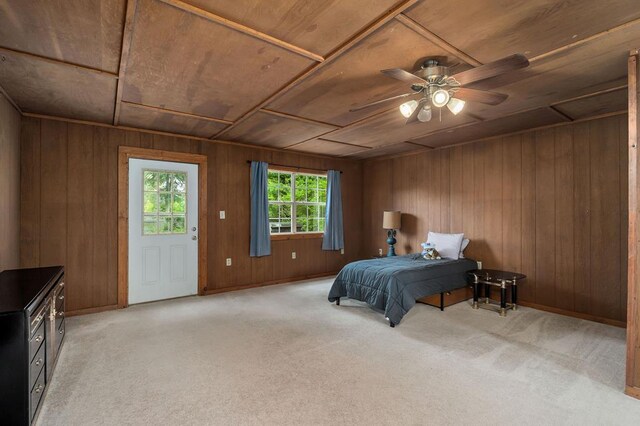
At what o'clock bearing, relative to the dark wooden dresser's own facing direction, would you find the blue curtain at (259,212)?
The blue curtain is roughly at 11 o'clock from the dark wooden dresser.

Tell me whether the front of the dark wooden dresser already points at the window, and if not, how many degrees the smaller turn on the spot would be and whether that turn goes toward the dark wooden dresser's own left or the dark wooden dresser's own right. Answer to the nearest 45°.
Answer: approximately 45° to the dark wooden dresser's own left

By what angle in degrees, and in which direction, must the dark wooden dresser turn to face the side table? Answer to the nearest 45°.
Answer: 0° — it already faces it

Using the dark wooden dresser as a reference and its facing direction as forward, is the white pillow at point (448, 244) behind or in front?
in front

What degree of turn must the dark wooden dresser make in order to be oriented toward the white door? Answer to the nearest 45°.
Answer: approximately 45° to its left

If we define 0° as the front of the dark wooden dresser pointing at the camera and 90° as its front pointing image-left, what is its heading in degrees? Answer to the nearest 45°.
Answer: approximately 270°

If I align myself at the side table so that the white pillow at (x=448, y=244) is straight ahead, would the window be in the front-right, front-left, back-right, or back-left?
front-left

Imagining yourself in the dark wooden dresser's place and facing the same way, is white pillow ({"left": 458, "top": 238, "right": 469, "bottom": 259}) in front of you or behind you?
in front
